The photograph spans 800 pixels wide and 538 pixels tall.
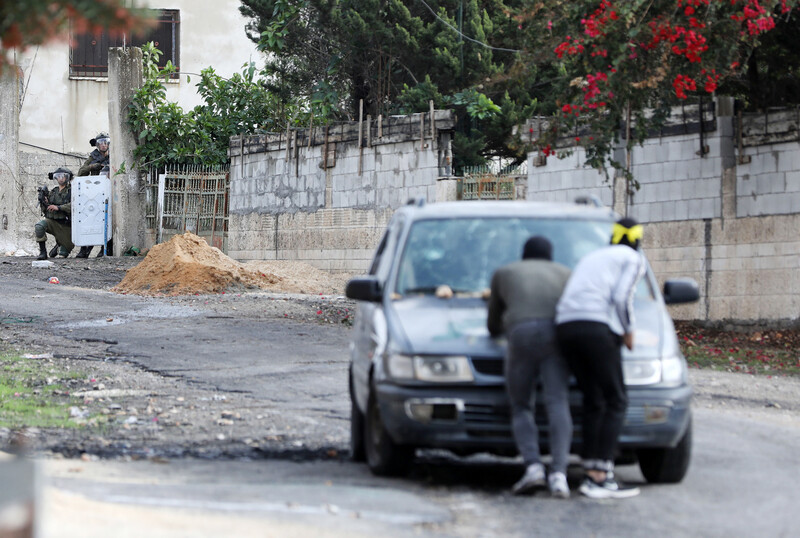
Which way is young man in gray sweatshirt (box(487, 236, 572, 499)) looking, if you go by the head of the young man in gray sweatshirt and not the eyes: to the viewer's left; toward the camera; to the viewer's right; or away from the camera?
away from the camera

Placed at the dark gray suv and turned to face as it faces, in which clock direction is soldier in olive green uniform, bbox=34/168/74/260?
The soldier in olive green uniform is roughly at 5 o'clock from the dark gray suv.

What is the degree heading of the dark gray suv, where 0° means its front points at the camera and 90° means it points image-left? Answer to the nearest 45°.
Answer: approximately 0°

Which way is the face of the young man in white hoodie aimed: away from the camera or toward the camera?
away from the camera

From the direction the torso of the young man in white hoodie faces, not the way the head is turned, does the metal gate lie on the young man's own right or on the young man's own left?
on the young man's own left

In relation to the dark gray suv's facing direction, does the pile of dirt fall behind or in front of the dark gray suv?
behind

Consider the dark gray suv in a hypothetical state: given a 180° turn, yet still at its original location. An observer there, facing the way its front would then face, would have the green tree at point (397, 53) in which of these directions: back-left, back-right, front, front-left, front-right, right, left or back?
front

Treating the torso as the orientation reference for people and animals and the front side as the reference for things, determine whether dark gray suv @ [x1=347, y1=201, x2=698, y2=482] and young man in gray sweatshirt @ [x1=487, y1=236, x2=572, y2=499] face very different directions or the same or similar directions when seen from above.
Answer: very different directions

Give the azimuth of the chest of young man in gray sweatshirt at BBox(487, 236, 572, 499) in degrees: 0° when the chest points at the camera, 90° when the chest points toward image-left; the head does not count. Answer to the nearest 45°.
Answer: approximately 180°

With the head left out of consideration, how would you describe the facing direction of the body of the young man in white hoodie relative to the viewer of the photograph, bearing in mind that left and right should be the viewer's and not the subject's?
facing away from the viewer and to the right of the viewer
